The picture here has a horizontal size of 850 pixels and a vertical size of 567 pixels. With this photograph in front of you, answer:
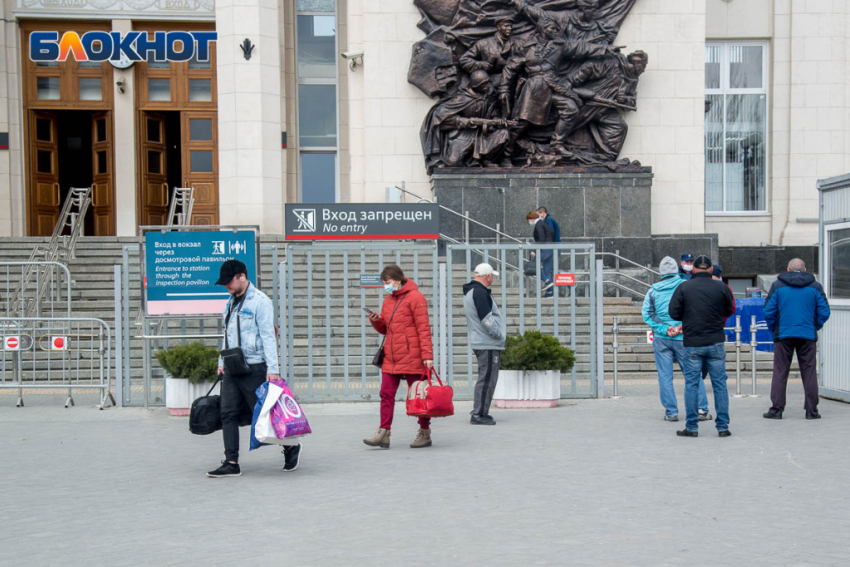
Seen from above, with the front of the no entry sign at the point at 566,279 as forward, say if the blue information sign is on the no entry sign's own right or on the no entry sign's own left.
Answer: on the no entry sign's own right

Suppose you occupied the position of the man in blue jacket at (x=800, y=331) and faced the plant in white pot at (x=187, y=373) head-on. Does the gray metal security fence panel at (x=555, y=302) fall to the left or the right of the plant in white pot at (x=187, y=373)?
right

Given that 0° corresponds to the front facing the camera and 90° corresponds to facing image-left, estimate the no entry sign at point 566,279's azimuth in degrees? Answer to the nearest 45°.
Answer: approximately 0°

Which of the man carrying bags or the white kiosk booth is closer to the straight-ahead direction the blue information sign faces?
the man carrying bags

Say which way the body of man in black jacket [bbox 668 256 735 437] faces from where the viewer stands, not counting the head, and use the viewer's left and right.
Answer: facing away from the viewer

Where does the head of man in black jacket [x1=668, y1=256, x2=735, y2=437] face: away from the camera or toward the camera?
away from the camera

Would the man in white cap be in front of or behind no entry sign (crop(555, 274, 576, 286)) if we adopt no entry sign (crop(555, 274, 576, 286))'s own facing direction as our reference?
in front

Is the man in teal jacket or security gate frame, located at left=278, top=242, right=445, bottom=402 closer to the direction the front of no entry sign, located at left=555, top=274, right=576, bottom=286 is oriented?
the man in teal jacket
